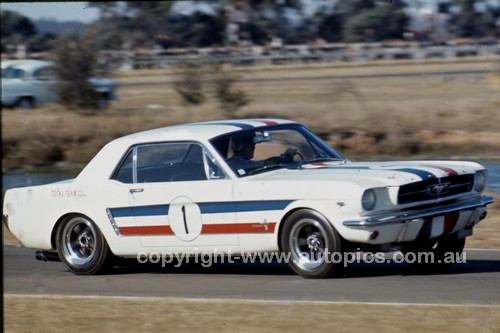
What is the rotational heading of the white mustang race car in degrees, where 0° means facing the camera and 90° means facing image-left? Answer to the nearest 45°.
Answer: approximately 315°

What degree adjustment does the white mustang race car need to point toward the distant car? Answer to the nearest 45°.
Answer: approximately 135° to its left
